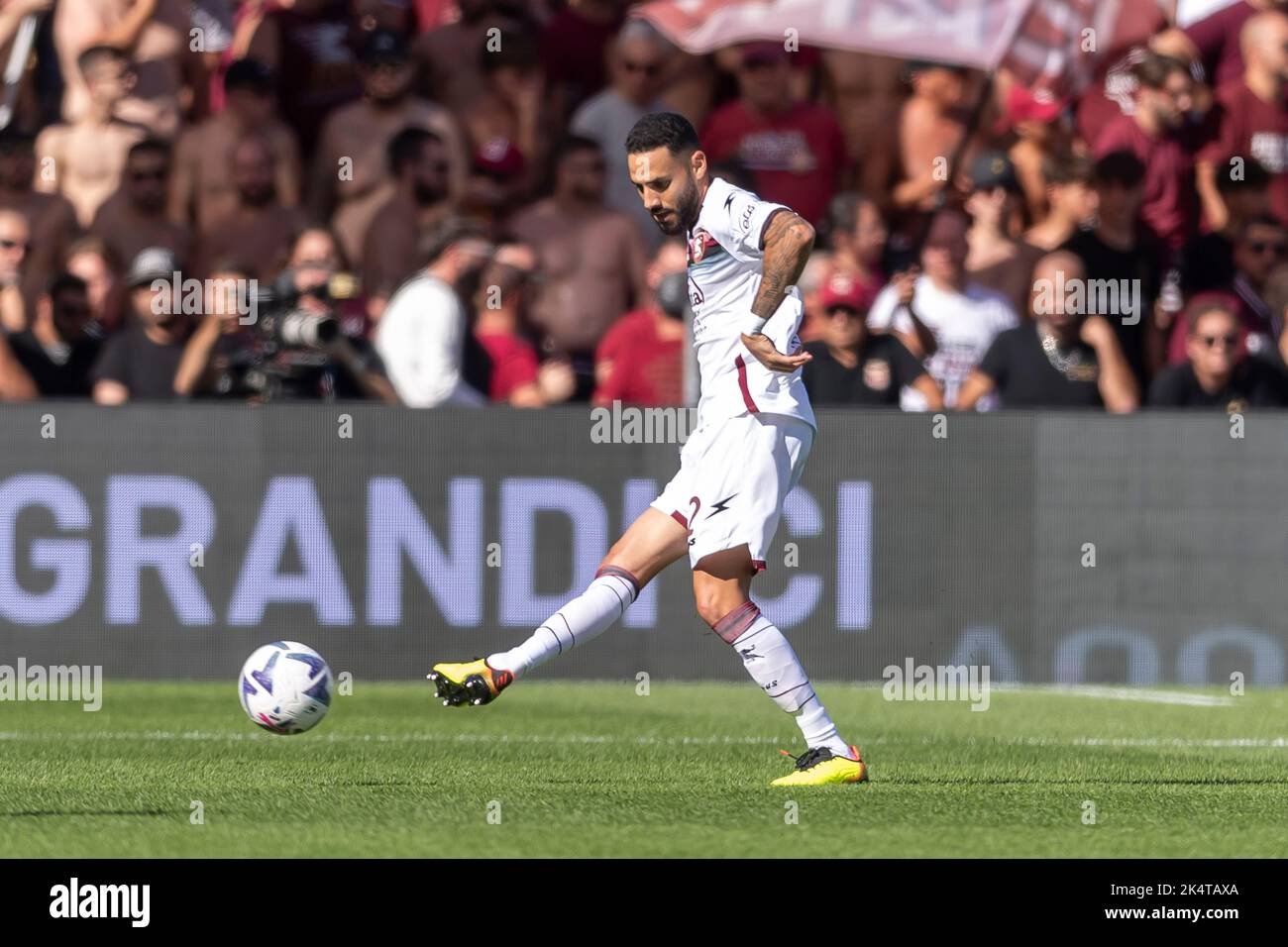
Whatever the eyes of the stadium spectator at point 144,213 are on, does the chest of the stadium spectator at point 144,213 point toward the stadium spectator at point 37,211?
no

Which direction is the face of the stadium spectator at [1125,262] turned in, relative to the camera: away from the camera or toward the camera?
toward the camera

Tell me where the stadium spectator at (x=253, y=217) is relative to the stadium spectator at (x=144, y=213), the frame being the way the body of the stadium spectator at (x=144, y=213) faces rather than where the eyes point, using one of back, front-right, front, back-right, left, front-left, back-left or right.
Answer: left

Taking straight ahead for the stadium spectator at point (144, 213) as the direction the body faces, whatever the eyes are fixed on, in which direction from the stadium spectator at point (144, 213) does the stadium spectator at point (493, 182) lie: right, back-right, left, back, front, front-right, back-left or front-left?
left

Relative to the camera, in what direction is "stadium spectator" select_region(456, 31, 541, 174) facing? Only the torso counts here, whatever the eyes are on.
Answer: toward the camera

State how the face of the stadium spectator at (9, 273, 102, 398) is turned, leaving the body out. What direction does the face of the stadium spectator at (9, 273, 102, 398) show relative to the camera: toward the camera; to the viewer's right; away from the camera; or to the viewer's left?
toward the camera

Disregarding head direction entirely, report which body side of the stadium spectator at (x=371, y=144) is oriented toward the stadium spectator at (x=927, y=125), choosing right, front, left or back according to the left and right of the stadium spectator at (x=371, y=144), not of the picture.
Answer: left

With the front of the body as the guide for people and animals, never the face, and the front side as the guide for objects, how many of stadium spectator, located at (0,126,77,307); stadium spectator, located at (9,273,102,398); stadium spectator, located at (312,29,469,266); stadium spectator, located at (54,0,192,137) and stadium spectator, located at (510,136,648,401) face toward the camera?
5

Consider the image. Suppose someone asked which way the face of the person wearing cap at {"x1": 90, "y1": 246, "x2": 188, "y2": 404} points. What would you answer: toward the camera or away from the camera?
toward the camera

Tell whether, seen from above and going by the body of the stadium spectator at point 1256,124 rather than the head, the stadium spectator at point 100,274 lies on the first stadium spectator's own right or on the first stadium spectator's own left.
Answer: on the first stadium spectator's own right

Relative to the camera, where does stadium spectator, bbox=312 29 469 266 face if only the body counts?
toward the camera

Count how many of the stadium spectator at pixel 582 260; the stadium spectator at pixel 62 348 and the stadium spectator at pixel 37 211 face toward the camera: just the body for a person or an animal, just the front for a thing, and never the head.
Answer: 3

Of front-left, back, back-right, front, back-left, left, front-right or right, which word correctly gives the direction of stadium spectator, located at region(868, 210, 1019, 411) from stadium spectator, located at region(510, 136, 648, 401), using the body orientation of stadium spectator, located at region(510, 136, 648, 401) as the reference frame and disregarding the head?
left

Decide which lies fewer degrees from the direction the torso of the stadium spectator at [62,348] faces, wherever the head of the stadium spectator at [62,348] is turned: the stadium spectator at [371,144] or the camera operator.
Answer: the camera operator

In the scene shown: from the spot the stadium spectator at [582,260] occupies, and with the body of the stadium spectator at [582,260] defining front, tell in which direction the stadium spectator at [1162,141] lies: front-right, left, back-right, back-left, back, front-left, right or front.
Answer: left

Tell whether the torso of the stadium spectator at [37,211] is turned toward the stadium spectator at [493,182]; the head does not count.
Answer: no

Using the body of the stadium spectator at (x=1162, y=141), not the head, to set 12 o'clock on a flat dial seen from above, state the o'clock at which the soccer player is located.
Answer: The soccer player is roughly at 2 o'clock from the stadium spectator.

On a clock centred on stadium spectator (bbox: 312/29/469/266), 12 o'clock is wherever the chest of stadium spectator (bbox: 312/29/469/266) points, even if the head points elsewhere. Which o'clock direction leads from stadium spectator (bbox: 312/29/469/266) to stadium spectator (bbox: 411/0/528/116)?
stadium spectator (bbox: 411/0/528/116) is roughly at 8 o'clock from stadium spectator (bbox: 312/29/469/266).

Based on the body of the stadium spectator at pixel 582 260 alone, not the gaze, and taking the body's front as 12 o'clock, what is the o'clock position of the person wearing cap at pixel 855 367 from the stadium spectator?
The person wearing cap is roughly at 10 o'clock from the stadium spectator.

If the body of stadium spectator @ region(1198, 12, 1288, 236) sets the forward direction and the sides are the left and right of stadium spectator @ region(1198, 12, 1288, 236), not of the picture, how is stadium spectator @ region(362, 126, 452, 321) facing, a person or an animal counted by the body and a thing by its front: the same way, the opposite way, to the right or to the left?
the same way

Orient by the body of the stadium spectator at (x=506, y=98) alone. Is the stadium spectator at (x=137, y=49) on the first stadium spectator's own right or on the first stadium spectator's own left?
on the first stadium spectator's own right
